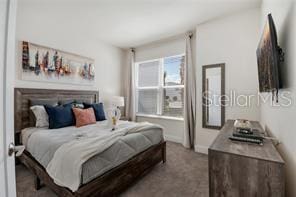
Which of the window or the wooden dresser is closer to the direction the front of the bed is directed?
the wooden dresser

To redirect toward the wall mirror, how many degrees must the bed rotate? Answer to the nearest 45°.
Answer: approximately 45° to its left

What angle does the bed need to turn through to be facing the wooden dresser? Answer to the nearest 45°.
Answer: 0° — it already faces it

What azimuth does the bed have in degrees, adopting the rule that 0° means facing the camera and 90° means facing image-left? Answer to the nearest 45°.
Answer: approximately 315°

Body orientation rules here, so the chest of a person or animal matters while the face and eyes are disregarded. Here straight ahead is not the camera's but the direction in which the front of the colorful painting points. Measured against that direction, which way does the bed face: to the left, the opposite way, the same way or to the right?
the same way

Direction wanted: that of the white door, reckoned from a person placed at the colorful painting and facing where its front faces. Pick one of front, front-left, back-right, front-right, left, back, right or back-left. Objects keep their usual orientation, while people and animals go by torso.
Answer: front-right

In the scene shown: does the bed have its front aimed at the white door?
no

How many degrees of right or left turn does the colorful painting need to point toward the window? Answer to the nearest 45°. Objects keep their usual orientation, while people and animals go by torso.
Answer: approximately 45° to its left

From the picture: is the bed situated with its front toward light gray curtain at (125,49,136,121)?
no

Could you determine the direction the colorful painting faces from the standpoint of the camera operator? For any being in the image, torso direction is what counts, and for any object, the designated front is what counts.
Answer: facing the viewer and to the right of the viewer

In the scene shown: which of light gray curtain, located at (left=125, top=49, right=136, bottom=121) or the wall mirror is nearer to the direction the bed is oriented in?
the wall mirror

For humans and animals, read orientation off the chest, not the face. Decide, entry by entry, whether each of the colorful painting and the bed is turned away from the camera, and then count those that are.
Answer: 0

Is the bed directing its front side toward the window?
no
